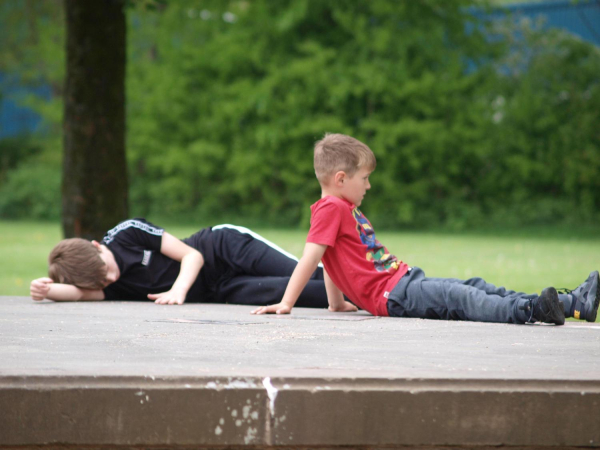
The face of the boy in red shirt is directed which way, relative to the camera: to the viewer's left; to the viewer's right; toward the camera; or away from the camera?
to the viewer's right

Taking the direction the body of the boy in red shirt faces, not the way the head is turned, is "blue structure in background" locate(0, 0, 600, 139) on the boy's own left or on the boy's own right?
on the boy's own left
